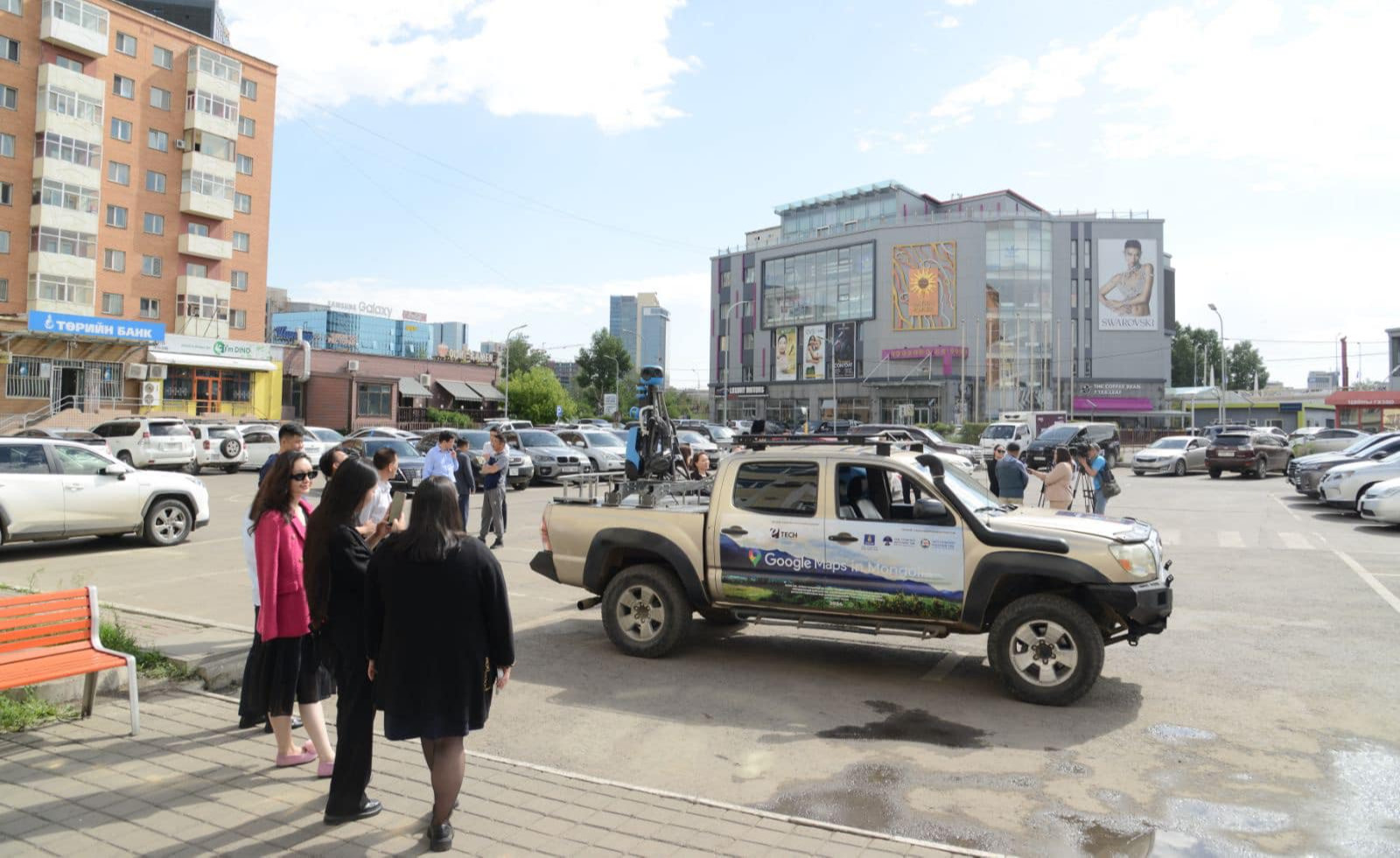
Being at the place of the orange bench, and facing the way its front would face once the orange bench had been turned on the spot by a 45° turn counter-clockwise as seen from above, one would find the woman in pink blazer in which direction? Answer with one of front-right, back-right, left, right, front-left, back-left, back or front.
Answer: front-right

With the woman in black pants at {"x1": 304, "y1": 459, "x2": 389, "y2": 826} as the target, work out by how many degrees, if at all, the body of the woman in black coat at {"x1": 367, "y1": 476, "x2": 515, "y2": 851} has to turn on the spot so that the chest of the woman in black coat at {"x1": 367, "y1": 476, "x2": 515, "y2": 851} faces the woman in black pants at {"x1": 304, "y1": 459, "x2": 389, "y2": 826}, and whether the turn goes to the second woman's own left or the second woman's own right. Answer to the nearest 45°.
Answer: approximately 45° to the second woman's own left

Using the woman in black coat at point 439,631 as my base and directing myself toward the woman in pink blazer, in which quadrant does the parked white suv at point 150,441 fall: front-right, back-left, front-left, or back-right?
front-right

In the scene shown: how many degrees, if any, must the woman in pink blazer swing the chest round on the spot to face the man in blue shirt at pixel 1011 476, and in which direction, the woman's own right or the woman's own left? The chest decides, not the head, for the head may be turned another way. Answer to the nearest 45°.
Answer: approximately 90° to the woman's own left

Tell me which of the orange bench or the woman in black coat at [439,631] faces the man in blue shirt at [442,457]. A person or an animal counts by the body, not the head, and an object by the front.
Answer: the woman in black coat

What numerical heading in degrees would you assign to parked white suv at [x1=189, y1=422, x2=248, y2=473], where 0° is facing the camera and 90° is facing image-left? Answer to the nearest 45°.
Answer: approximately 135°

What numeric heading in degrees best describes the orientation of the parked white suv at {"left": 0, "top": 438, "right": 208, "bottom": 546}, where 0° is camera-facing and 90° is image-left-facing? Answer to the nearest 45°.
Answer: approximately 270°

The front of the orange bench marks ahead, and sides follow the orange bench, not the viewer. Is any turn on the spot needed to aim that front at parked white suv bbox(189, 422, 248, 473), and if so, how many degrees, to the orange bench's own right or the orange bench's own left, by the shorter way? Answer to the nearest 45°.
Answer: approximately 135° to the orange bench's own left

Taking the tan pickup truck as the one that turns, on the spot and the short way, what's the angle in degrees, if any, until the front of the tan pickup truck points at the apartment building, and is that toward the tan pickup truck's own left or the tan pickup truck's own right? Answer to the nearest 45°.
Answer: approximately 135° to the tan pickup truck's own left

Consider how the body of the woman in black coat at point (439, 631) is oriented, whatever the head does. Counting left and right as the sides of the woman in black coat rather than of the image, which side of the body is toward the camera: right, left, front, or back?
back

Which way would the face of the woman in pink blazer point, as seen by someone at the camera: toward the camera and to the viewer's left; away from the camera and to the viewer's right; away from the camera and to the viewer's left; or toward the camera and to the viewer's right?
toward the camera and to the viewer's right

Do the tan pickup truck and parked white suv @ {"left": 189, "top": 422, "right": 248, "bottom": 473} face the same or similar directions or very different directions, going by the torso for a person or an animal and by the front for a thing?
very different directions

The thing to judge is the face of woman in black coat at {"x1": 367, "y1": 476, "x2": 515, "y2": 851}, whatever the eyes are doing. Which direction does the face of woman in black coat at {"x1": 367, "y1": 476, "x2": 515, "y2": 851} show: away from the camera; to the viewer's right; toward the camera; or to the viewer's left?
away from the camera

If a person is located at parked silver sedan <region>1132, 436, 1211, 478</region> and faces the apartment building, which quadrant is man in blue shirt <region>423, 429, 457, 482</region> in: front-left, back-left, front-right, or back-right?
front-left

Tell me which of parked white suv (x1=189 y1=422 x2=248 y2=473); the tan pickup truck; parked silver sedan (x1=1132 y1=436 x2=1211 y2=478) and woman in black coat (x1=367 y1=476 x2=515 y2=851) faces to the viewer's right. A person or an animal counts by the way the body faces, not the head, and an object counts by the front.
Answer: the tan pickup truck

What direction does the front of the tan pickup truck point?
to the viewer's right

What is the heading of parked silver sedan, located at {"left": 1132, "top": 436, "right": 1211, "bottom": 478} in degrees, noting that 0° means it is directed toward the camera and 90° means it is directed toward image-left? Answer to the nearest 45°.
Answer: approximately 45°
